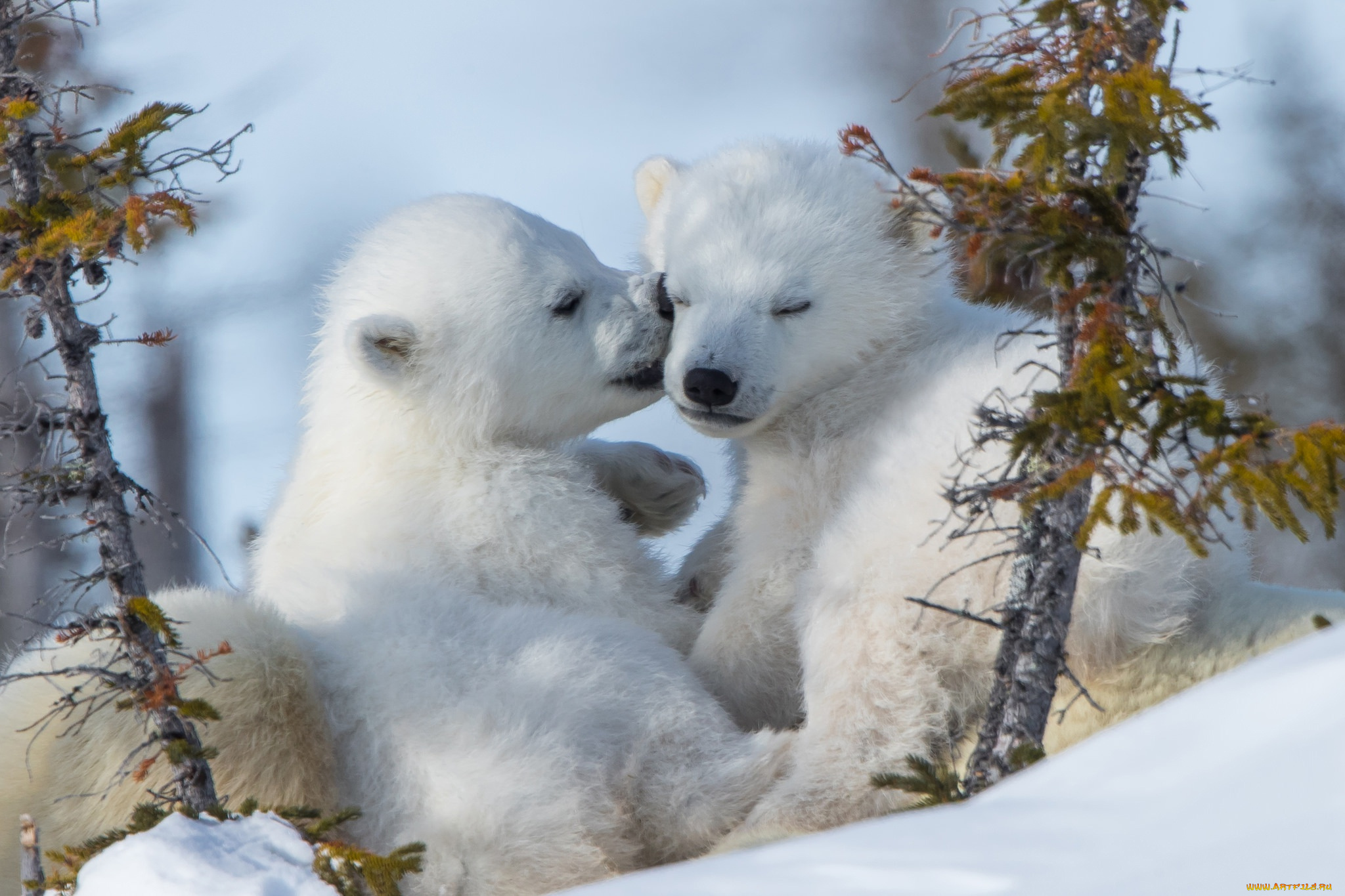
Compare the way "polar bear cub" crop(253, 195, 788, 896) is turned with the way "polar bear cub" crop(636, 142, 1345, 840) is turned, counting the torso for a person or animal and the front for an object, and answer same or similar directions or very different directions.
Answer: very different directions

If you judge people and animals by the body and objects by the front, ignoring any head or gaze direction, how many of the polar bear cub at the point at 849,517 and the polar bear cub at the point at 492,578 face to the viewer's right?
1

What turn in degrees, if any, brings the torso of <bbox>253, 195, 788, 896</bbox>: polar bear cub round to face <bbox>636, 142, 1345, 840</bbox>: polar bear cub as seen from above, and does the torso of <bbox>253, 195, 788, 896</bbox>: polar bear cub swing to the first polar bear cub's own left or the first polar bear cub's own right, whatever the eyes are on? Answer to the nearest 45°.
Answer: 0° — it already faces it

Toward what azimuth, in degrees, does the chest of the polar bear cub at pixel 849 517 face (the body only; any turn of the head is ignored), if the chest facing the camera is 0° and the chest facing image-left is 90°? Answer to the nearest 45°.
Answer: approximately 45°

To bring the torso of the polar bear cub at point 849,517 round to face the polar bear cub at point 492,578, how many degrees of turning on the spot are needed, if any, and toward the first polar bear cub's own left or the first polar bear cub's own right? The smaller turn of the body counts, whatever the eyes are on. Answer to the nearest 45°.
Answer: approximately 45° to the first polar bear cub's own right

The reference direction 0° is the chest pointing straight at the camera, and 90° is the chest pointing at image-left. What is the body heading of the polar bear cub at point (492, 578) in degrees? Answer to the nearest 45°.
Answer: approximately 270°
